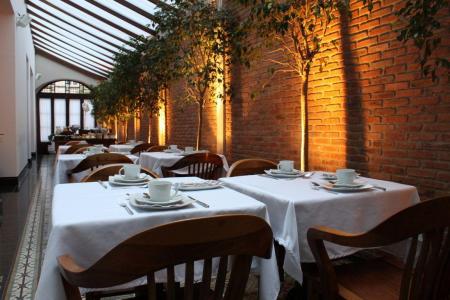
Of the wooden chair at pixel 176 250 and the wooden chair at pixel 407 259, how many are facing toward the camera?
0

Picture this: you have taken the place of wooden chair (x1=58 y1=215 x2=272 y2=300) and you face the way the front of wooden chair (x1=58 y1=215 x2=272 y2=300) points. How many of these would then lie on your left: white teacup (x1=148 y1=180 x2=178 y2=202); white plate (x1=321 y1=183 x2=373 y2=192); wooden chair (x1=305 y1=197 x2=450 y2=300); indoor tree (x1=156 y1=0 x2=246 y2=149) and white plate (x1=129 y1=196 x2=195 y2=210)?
0

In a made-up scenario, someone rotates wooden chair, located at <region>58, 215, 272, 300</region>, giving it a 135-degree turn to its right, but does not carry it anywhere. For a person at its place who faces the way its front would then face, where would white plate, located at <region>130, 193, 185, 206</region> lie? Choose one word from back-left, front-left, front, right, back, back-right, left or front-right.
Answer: left

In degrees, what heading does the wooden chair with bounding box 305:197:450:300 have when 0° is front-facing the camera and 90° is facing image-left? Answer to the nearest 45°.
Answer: approximately 135°

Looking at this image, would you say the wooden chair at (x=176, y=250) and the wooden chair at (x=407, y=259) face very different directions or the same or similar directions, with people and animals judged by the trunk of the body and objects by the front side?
same or similar directions

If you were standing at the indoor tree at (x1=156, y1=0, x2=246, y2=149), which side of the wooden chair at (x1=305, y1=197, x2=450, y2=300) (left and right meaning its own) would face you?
front

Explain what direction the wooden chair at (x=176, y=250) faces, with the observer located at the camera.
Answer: facing away from the viewer and to the left of the viewer

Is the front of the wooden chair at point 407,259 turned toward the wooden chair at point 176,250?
no

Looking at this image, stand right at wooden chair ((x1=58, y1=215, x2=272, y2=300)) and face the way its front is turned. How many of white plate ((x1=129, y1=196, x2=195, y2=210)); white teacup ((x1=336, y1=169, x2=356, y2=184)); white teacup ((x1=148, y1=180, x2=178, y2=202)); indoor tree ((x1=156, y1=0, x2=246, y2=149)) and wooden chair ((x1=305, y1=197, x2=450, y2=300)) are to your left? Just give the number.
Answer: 0

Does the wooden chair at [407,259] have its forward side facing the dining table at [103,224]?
no

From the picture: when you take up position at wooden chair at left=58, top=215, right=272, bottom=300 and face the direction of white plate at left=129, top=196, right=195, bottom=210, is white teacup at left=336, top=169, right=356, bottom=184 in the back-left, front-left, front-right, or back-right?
front-right

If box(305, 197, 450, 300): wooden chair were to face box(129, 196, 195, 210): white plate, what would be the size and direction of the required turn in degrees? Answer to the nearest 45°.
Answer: approximately 45° to its left

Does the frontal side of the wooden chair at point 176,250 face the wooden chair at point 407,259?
no

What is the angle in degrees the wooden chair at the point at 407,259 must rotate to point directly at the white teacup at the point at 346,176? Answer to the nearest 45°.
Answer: approximately 45° to its right

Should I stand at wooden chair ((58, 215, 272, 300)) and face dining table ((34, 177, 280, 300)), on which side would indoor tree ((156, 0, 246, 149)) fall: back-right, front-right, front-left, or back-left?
front-right

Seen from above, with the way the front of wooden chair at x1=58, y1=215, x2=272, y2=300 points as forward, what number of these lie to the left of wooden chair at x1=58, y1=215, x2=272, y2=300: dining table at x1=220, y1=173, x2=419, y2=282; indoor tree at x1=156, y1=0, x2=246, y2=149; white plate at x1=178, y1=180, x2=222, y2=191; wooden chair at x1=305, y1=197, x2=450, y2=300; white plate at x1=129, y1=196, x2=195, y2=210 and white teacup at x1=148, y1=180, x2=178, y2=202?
0
